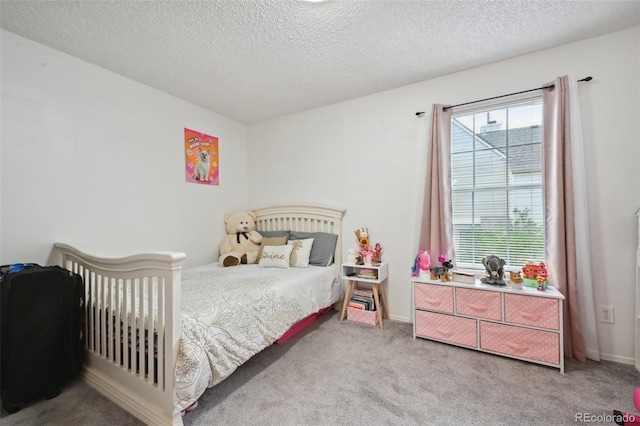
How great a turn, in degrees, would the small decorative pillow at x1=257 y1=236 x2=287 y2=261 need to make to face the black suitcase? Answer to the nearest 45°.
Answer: approximately 45° to its right

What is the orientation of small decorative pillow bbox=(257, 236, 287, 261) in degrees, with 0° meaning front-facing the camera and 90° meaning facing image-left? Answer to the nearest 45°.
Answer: approximately 0°

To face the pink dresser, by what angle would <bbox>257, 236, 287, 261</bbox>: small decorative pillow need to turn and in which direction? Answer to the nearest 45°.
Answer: approximately 45° to its left

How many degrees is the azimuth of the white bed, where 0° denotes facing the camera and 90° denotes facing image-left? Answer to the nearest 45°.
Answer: approximately 45°

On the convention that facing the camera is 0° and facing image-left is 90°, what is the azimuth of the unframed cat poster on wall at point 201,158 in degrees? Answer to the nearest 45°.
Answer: approximately 315°

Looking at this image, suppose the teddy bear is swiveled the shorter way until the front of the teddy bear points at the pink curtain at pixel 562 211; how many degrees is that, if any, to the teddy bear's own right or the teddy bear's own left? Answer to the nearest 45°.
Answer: approximately 45° to the teddy bear's own left

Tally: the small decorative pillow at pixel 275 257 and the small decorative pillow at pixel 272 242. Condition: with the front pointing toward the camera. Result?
2

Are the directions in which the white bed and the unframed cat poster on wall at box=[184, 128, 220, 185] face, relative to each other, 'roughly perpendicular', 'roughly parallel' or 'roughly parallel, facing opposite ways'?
roughly perpendicular

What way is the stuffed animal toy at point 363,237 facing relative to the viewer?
toward the camera

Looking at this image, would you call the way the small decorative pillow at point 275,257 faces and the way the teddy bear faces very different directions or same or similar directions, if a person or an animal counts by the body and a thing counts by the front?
same or similar directions

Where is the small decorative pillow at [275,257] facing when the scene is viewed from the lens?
facing the viewer

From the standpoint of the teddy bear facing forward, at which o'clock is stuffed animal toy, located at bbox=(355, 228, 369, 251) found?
The stuffed animal toy is roughly at 10 o'clock from the teddy bear.

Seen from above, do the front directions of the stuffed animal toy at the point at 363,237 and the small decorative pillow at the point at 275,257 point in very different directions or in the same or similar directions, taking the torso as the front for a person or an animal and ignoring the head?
same or similar directions
